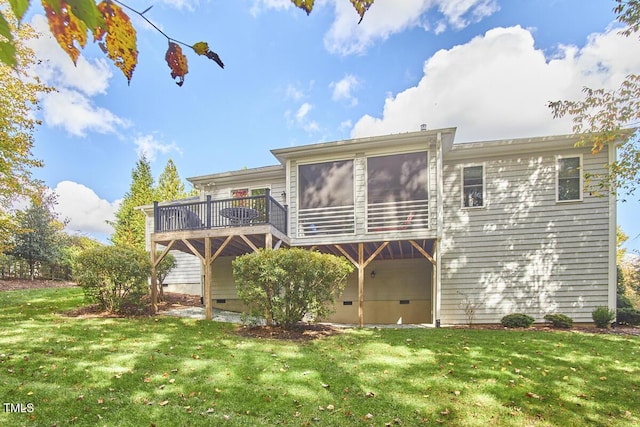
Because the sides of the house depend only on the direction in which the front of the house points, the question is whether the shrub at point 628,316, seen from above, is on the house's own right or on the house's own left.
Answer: on the house's own right

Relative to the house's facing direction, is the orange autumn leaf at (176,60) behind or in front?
behind

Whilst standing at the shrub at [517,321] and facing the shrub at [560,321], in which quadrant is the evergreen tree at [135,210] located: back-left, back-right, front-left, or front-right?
back-left

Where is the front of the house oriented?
away from the camera

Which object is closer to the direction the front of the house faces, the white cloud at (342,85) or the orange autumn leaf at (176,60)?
the white cloud

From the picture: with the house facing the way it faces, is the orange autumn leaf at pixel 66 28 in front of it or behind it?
behind
